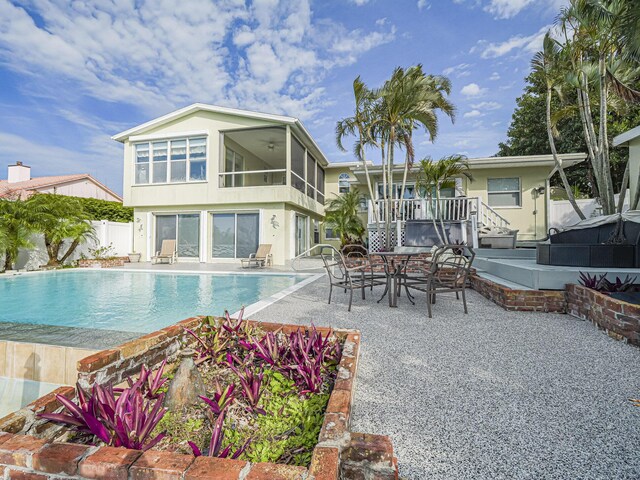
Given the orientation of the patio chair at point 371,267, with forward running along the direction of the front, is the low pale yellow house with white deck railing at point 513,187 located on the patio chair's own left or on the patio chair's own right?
on the patio chair's own left

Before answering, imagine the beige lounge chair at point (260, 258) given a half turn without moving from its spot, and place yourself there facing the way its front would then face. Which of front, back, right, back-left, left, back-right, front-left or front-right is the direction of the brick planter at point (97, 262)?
back-left

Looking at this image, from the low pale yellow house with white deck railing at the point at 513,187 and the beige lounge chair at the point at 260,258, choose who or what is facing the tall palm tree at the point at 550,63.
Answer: the low pale yellow house with white deck railing

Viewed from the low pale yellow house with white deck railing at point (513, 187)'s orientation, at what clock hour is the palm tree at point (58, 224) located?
The palm tree is roughly at 2 o'clock from the low pale yellow house with white deck railing.

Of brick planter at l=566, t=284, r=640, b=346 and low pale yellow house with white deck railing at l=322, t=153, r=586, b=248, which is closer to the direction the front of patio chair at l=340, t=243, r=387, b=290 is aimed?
the brick planter

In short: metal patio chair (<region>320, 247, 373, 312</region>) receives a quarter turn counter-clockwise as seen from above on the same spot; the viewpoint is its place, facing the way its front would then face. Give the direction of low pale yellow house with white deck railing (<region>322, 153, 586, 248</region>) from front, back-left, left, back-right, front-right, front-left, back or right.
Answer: right

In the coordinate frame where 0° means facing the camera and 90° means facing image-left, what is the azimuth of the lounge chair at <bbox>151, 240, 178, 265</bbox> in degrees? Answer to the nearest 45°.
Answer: approximately 45°

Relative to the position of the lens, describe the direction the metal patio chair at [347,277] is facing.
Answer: facing away from the viewer and to the right of the viewer

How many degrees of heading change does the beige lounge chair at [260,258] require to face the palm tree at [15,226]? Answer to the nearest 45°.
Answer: approximately 45° to its right

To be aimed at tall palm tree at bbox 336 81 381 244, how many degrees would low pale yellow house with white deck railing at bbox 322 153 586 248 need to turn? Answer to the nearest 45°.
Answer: approximately 45° to its right

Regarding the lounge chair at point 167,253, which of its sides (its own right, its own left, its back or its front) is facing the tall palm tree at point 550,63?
left

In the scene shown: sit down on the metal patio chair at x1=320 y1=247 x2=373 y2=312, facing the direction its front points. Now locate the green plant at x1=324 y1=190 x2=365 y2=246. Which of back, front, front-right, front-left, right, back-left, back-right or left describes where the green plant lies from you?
front-left

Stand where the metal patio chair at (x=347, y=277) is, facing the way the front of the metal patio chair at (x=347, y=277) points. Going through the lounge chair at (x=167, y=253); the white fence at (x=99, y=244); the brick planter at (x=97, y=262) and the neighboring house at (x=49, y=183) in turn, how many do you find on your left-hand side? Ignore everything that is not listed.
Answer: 4

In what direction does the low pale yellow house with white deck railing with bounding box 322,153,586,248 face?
toward the camera

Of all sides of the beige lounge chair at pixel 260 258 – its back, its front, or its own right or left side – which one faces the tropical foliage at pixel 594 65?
left

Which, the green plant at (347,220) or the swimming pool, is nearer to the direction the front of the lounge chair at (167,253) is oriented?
the swimming pool
